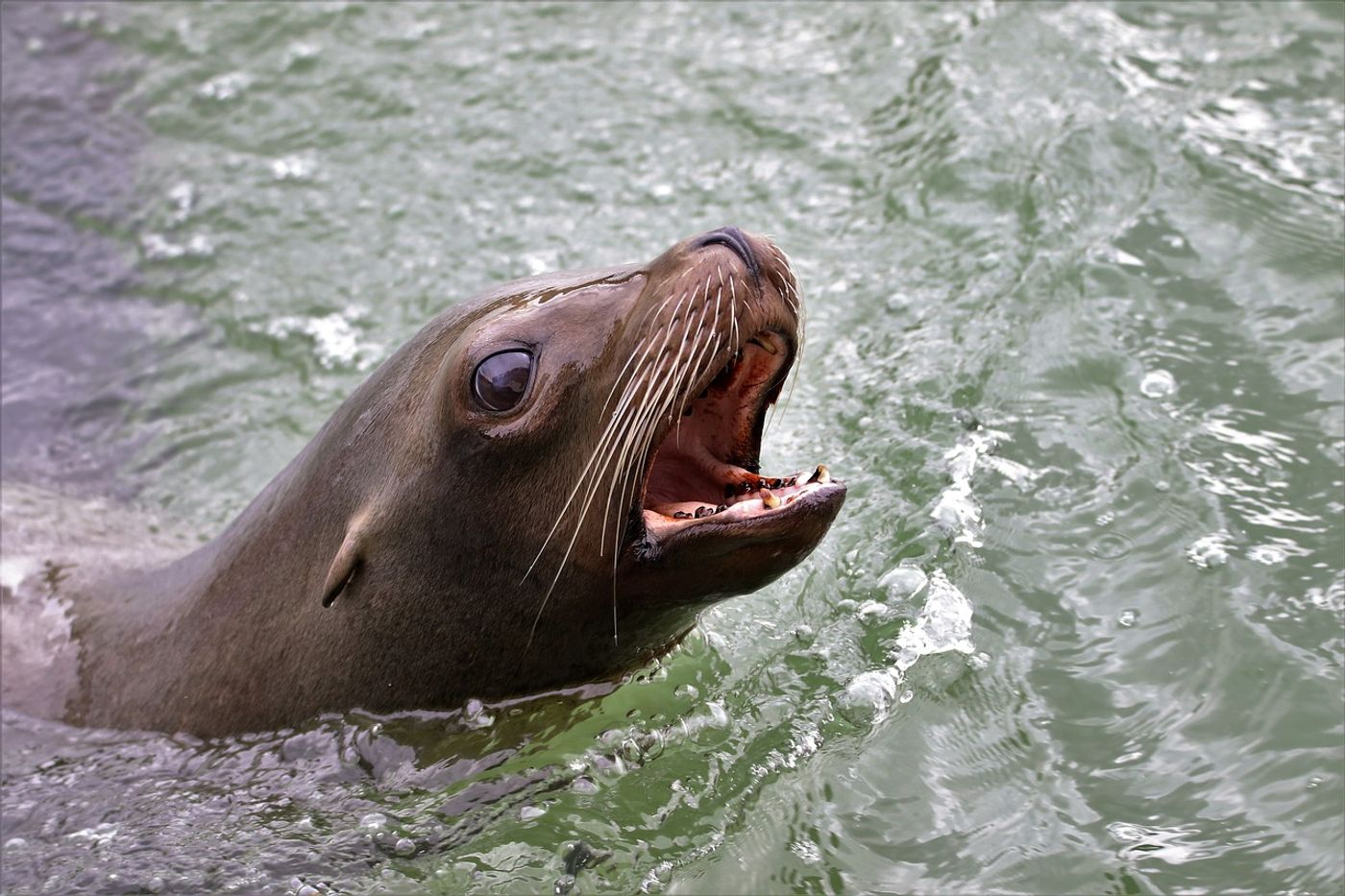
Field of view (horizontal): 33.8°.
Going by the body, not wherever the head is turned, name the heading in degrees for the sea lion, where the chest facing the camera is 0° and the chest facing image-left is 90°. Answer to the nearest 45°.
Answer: approximately 270°

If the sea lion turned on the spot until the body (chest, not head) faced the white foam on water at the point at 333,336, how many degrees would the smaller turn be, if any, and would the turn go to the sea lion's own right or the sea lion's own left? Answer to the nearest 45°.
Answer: approximately 90° to the sea lion's own left

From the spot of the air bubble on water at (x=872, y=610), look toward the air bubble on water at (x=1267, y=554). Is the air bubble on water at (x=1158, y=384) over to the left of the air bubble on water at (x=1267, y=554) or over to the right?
left

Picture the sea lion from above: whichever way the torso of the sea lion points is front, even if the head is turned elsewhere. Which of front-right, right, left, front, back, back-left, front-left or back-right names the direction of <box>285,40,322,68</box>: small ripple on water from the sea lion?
left

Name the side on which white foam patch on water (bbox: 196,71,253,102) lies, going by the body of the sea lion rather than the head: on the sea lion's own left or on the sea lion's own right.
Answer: on the sea lion's own left

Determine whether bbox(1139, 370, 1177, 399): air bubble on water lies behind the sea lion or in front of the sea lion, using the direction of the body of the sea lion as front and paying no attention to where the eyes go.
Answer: in front

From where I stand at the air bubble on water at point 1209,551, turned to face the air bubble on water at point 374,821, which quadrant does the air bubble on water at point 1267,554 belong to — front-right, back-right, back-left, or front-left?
back-left

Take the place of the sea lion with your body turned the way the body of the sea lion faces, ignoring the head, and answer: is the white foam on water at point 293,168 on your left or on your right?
on your left

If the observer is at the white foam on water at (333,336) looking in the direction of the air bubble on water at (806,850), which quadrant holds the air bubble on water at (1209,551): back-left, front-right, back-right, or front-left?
front-left

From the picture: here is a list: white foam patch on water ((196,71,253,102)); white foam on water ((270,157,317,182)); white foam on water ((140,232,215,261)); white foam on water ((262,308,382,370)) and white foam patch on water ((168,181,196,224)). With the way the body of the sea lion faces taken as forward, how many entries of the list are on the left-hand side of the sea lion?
5

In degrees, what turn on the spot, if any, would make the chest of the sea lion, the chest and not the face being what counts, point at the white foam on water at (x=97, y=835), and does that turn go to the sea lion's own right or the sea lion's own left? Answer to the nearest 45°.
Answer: approximately 180°

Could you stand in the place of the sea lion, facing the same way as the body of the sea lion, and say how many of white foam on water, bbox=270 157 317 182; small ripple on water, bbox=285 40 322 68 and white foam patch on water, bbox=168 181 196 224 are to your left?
3
